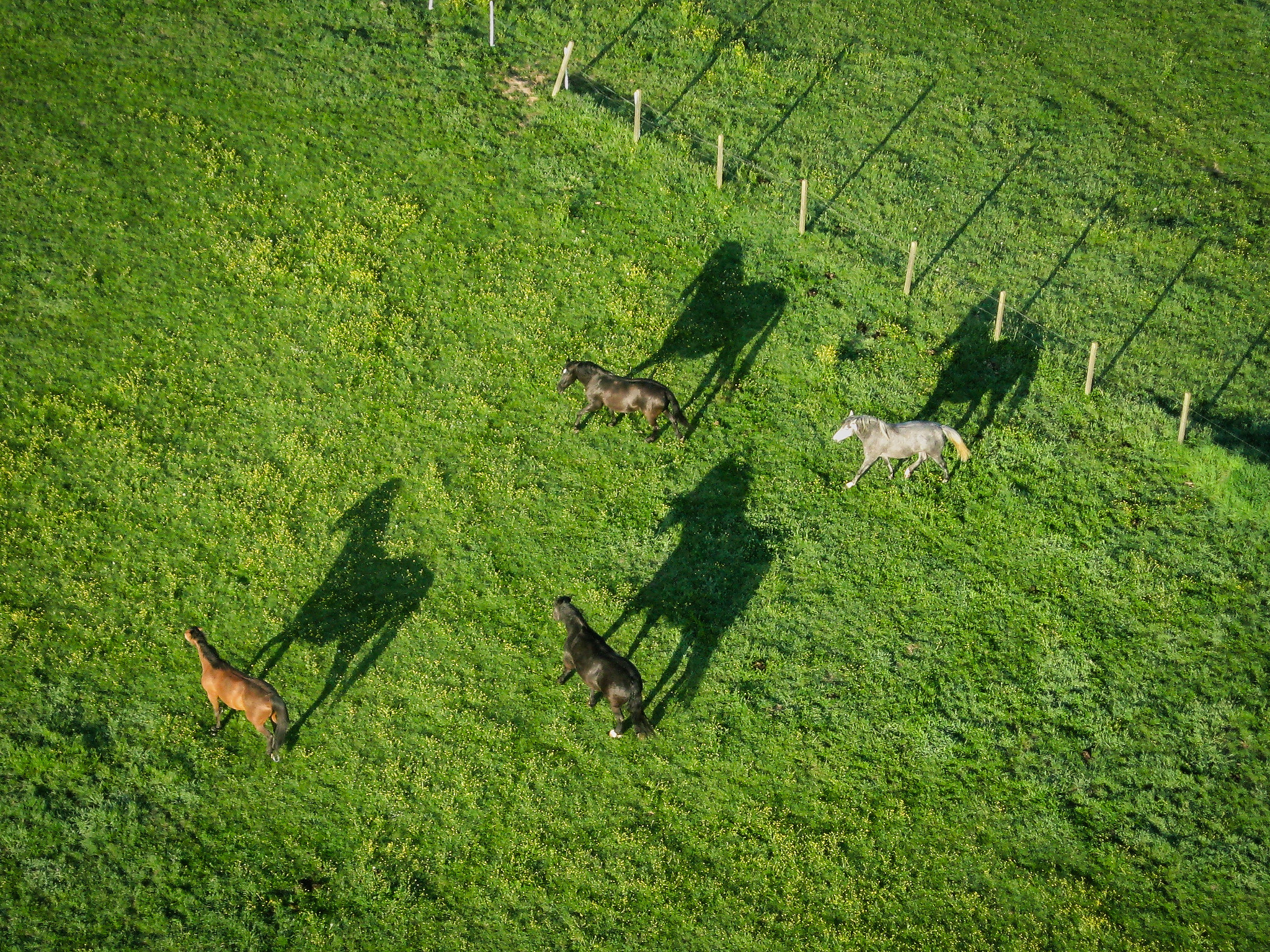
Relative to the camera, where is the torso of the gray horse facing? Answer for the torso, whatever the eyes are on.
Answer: to the viewer's left

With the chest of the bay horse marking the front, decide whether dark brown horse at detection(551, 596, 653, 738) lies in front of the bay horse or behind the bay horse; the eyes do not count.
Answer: behind

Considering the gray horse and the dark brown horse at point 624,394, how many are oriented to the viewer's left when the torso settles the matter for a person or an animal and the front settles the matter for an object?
2

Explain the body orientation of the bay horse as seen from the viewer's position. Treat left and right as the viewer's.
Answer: facing away from the viewer and to the left of the viewer

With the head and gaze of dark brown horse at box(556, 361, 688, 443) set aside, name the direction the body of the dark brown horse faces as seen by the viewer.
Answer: to the viewer's left

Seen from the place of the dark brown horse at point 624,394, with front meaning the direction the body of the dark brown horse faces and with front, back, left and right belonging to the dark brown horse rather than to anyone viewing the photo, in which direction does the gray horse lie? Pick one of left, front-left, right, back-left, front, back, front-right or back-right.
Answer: back
